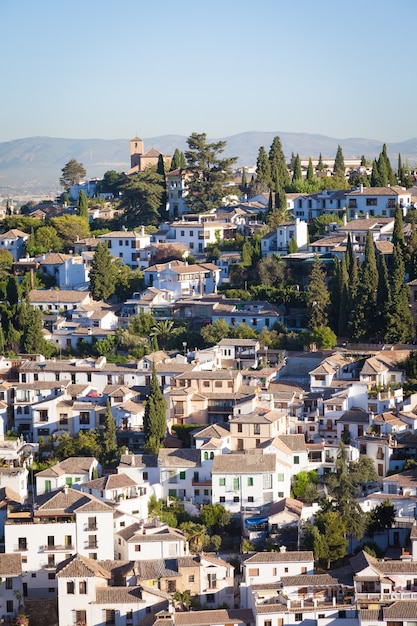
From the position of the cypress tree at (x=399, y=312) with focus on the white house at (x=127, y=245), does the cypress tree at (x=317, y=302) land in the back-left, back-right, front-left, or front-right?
front-left

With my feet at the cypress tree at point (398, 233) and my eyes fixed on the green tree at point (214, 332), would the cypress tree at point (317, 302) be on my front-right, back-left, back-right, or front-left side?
front-left

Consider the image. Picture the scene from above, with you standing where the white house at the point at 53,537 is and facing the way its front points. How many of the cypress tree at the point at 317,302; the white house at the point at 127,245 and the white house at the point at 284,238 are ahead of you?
0

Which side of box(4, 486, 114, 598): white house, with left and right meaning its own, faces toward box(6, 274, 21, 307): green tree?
back

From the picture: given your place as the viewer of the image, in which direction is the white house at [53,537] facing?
facing the viewer

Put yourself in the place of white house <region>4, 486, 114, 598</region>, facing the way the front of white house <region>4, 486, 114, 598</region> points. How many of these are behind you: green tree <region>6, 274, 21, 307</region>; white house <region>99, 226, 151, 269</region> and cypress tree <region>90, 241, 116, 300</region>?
3

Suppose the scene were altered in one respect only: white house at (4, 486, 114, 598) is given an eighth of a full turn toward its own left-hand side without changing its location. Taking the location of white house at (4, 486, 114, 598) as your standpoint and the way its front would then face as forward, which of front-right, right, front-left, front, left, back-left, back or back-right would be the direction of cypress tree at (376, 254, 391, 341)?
left

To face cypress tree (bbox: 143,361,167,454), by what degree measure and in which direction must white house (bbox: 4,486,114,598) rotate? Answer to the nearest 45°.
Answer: approximately 135° to its left

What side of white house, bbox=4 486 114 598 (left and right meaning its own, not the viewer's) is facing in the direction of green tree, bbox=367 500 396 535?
left

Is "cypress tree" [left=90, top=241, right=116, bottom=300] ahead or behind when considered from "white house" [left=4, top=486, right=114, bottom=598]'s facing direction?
behind

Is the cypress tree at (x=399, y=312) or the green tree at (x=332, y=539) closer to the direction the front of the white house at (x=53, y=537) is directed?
the green tree

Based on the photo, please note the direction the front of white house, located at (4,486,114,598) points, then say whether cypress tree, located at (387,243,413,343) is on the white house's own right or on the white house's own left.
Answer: on the white house's own left

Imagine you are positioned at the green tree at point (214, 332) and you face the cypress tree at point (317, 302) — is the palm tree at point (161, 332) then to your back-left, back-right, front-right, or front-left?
back-left

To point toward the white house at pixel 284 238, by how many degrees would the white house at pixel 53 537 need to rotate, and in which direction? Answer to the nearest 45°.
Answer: approximately 135° to its left

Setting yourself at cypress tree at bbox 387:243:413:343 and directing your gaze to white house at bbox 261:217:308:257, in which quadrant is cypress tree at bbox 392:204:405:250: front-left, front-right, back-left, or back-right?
front-right

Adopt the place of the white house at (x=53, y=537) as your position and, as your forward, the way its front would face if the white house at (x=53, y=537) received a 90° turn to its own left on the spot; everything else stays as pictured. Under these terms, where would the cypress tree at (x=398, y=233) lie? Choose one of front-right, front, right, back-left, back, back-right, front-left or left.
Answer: front-left

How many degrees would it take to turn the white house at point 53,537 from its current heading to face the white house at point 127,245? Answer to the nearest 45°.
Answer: approximately 180°
